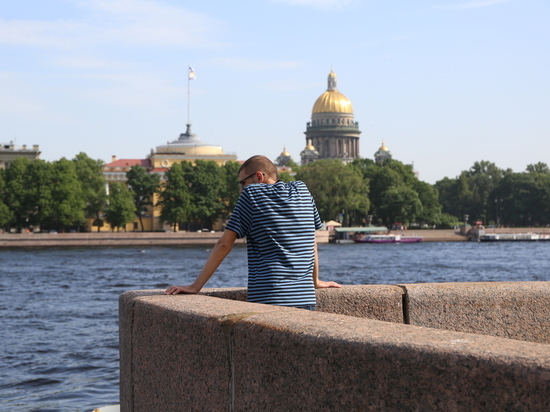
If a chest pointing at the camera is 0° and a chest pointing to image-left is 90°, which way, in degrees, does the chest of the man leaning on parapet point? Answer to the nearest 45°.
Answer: approximately 180°

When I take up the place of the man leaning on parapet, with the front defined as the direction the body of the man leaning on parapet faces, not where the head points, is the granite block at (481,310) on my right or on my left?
on my right

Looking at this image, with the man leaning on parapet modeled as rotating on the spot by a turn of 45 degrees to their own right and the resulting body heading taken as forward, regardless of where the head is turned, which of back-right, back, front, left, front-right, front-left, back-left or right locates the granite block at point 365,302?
front
